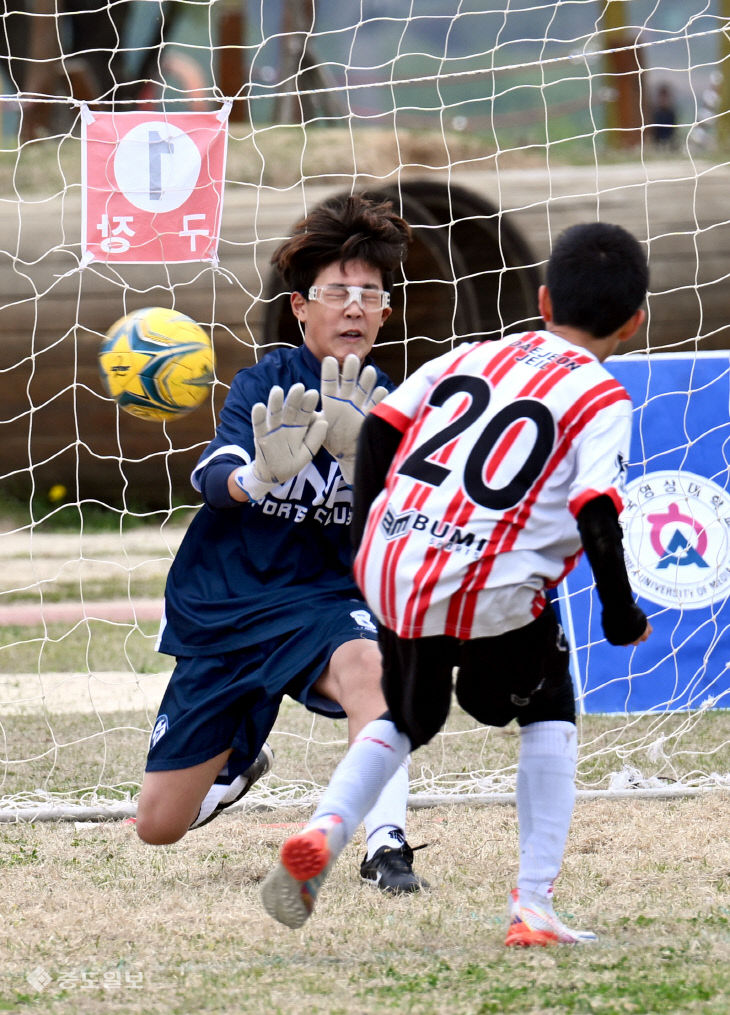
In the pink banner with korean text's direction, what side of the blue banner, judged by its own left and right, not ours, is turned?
right

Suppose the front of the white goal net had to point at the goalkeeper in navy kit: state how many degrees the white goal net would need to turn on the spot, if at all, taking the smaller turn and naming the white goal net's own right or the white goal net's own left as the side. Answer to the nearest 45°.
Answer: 0° — it already faces them

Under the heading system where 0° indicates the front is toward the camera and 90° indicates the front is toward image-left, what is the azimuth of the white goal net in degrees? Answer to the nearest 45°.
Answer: approximately 0°

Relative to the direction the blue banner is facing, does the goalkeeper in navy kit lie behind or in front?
in front

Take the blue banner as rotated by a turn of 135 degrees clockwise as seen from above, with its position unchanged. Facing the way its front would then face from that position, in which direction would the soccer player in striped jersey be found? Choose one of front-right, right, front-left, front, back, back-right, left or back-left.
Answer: back-left

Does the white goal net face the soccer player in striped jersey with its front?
yes

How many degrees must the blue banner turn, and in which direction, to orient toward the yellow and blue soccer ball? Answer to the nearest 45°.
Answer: approximately 45° to its right

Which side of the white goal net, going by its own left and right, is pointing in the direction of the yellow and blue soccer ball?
front
